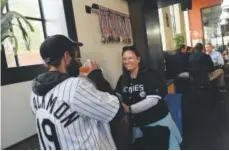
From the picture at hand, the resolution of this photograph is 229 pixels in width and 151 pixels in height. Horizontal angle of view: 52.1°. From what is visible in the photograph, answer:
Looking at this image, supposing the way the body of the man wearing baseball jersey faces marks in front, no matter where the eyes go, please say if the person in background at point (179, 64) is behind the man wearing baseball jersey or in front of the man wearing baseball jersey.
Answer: in front

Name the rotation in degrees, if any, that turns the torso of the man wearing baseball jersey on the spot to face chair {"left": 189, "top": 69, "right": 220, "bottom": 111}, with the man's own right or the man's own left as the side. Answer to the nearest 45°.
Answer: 0° — they already face it

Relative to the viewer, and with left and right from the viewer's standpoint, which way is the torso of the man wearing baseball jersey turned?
facing away from the viewer and to the right of the viewer

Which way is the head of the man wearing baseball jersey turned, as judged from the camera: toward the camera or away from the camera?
away from the camera

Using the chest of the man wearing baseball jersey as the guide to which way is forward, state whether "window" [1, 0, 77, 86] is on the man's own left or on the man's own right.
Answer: on the man's own left

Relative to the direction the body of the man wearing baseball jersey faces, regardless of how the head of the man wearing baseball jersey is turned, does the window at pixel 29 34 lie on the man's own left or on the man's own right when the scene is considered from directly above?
on the man's own left

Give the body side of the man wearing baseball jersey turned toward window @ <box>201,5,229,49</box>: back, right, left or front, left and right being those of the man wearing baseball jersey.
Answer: front

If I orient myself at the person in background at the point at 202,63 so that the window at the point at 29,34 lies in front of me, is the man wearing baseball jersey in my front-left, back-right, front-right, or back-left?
front-left

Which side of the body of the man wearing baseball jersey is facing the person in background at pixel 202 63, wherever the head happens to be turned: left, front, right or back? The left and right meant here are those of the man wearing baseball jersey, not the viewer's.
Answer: front
